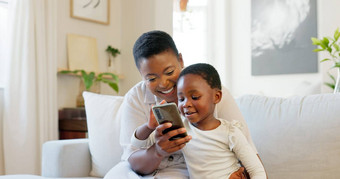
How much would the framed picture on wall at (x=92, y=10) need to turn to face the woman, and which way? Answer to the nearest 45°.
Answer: approximately 45° to its right

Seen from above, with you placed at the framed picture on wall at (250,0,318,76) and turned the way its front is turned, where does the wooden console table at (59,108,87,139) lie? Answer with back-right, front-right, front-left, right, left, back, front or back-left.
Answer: front-right

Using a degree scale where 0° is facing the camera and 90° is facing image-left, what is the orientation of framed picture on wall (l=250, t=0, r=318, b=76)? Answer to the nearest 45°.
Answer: approximately 0°

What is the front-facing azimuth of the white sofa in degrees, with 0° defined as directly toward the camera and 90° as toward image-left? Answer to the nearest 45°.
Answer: approximately 0°

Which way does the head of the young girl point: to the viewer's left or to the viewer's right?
to the viewer's left

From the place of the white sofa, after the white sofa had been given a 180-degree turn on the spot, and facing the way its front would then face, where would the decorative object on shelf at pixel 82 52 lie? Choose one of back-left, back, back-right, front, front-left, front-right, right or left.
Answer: front-left

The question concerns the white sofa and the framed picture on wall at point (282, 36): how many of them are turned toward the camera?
2

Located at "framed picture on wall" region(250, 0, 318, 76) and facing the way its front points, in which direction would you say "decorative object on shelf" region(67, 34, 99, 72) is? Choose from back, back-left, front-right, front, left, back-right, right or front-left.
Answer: front-right

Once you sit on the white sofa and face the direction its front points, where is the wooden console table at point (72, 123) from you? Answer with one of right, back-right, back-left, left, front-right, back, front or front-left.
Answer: back-right

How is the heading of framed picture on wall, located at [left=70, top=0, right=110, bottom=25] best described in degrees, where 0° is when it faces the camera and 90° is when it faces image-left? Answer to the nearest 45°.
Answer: approximately 315°

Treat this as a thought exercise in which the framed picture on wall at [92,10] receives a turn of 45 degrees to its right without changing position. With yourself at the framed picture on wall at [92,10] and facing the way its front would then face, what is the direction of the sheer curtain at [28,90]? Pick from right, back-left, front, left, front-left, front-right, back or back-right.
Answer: front-right
